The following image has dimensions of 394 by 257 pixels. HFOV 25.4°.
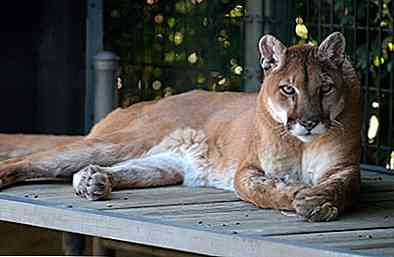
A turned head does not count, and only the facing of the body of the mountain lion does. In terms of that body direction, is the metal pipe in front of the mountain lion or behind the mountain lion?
behind

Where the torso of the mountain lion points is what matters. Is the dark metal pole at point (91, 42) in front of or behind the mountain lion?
behind

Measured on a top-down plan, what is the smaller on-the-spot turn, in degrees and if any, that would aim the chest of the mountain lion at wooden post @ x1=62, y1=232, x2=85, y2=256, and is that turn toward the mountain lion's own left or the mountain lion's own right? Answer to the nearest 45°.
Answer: approximately 135° to the mountain lion's own right

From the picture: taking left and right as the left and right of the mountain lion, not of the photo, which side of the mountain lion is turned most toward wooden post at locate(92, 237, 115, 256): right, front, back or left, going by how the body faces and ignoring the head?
right

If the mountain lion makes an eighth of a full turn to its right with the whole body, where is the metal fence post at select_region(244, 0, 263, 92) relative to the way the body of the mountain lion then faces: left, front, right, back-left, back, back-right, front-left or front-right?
back

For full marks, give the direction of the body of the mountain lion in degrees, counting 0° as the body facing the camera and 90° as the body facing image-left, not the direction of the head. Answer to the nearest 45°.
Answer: approximately 315°

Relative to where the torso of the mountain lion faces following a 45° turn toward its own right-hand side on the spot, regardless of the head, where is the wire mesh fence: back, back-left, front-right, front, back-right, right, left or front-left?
back

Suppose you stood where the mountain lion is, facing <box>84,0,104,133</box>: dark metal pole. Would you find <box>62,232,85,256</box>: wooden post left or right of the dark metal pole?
left
